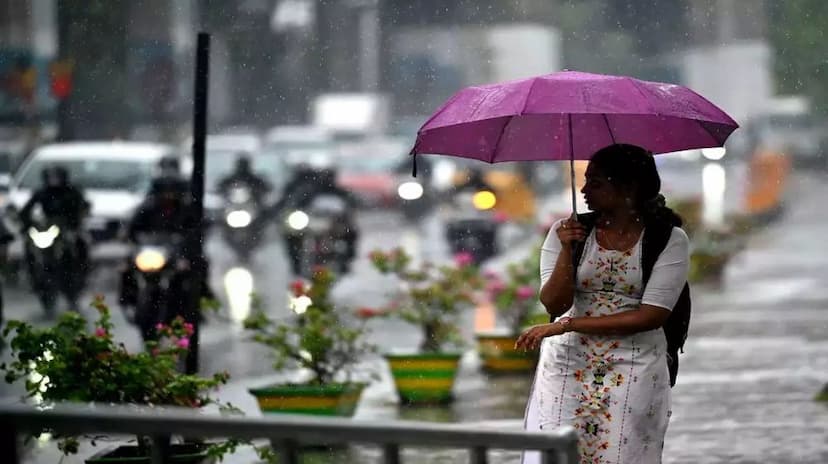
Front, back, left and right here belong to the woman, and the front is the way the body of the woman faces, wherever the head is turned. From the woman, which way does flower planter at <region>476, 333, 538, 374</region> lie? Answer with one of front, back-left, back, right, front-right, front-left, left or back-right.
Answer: back-right

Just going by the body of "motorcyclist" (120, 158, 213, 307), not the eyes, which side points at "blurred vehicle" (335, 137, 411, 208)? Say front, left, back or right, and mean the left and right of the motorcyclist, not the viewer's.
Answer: back

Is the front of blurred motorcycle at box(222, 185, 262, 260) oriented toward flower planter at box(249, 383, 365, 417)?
yes

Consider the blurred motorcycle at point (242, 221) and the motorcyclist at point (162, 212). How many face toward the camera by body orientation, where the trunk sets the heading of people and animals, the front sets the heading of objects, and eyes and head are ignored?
2

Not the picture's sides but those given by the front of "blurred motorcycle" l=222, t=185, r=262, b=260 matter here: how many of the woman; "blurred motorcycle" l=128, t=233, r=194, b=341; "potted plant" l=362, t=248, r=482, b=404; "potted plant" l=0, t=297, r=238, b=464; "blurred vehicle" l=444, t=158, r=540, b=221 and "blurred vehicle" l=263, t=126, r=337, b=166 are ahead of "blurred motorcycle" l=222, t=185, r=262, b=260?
4

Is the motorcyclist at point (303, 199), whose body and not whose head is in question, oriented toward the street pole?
yes

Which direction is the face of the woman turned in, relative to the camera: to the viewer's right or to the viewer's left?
to the viewer's left

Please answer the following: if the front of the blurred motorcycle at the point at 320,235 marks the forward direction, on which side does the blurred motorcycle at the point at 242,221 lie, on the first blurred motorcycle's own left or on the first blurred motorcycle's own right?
on the first blurred motorcycle's own right

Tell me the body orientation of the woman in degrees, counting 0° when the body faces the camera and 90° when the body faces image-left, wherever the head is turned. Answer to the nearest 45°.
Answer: approximately 45°

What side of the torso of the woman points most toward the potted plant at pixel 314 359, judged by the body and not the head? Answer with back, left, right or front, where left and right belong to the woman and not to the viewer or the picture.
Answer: right
